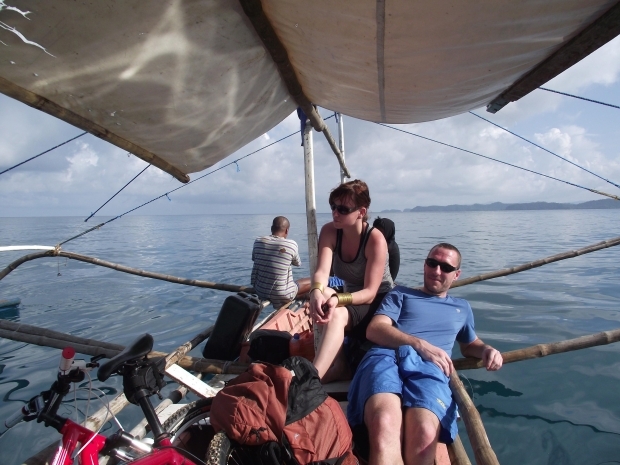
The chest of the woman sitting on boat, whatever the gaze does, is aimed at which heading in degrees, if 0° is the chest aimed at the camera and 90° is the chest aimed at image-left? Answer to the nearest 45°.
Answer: approximately 45°

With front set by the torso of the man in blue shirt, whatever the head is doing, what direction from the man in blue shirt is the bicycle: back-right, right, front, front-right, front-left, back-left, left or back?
front-right

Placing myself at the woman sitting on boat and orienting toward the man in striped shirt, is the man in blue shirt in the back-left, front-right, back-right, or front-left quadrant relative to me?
back-right

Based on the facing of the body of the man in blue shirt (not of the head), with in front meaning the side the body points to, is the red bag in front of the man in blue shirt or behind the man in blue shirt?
in front

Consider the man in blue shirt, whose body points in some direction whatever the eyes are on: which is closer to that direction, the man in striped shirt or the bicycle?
the bicycle

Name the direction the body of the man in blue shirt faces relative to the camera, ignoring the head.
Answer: toward the camera

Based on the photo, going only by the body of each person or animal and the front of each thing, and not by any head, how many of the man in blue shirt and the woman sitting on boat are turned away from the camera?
0

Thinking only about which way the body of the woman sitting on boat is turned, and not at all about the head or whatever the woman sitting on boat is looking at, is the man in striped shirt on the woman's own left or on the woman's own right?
on the woman's own right

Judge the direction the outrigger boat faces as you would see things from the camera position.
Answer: facing away from the viewer

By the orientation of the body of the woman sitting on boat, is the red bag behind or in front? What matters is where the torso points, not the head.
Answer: in front

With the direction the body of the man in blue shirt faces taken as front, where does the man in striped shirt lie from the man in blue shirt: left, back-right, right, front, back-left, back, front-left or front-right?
back-right
